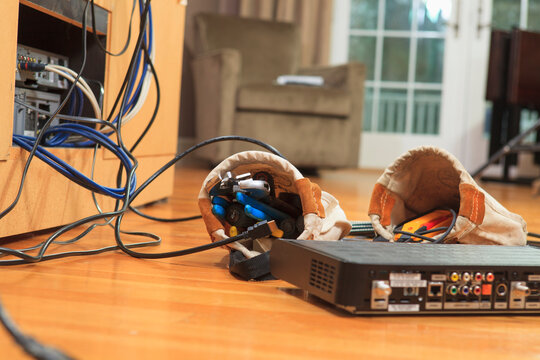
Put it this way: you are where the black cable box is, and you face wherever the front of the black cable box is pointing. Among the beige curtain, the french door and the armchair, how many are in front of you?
3

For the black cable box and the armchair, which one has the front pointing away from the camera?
the black cable box

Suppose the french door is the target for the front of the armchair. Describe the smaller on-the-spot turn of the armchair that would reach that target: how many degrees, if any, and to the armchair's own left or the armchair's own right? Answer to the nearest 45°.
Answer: approximately 90° to the armchair's own left

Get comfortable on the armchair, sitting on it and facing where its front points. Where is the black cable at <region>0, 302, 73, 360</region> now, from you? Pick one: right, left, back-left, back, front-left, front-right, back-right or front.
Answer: front-right

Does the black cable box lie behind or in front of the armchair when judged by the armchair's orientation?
in front

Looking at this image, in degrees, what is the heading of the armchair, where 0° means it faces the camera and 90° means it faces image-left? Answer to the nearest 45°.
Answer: approximately 315°

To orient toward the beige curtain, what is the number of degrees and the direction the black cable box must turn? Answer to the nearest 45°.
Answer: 0° — it already faces it

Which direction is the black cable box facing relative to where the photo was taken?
away from the camera

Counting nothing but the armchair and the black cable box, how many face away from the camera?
1

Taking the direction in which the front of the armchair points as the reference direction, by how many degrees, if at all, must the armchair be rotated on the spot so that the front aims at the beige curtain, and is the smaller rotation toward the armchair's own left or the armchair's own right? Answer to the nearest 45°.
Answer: approximately 135° to the armchair's own left

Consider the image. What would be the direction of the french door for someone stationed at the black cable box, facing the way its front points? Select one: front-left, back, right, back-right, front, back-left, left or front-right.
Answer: front

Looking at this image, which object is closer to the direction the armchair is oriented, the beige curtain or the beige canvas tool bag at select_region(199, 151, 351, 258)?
the beige canvas tool bag
